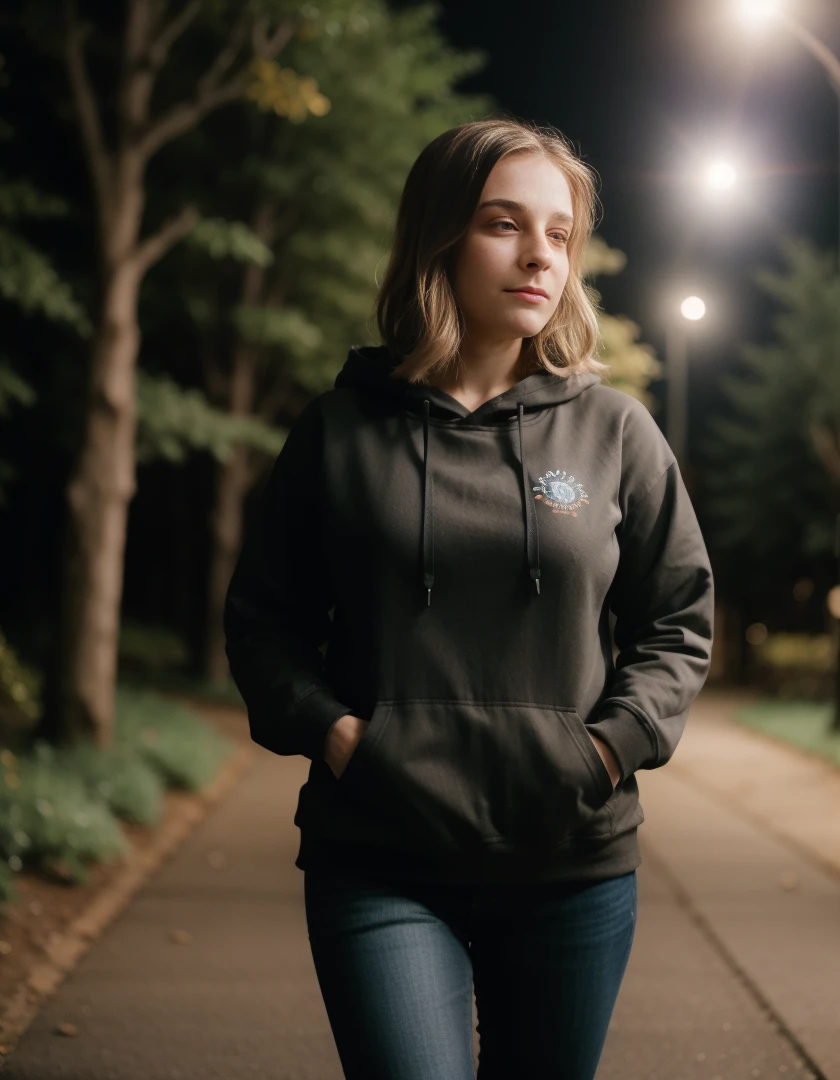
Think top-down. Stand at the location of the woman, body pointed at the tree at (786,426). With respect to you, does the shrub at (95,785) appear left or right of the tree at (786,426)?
left

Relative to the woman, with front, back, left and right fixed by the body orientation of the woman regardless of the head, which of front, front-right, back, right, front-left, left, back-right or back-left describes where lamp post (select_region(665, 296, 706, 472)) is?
back

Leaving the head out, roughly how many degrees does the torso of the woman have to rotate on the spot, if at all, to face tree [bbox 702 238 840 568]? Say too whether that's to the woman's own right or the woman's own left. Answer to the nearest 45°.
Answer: approximately 180°

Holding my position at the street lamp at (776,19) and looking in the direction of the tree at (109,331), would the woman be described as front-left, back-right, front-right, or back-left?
front-left

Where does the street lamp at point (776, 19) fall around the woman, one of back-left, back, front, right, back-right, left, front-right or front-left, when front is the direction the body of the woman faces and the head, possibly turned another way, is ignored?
back

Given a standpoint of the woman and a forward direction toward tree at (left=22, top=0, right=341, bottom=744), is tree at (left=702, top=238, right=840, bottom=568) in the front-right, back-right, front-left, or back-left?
front-right

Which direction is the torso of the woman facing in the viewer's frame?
toward the camera

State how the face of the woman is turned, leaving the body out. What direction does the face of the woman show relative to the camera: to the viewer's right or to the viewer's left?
to the viewer's right

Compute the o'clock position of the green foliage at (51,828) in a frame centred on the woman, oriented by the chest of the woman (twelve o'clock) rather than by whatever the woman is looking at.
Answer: The green foliage is roughly at 5 o'clock from the woman.

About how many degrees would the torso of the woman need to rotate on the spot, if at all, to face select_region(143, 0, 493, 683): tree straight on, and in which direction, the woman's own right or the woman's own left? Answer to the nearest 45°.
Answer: approximately 180°

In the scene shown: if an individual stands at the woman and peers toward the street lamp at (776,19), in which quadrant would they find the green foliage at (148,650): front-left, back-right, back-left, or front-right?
front-left

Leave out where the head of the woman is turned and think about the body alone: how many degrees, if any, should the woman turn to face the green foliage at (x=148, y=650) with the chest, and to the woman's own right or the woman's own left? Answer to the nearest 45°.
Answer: approximately 180°

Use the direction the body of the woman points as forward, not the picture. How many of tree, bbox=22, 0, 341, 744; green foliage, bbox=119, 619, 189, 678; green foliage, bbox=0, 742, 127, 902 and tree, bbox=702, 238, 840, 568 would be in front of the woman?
0

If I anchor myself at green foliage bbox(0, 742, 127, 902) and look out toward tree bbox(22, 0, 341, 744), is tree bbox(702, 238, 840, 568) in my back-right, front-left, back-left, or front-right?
front-right
